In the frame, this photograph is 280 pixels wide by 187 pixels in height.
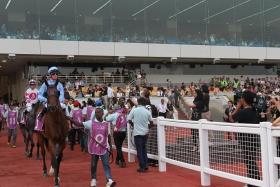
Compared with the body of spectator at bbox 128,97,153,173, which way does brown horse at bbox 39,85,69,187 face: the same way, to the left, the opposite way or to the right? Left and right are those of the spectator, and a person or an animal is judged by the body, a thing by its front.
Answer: the opposite way

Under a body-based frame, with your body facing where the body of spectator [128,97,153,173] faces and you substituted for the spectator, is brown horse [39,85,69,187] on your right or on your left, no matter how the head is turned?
on your left

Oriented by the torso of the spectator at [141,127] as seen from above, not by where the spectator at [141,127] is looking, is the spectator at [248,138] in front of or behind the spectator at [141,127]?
behind

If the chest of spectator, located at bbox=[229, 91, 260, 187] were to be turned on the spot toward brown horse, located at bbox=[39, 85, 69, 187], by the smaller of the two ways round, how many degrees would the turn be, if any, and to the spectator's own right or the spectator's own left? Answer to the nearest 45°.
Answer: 0° — they already face it

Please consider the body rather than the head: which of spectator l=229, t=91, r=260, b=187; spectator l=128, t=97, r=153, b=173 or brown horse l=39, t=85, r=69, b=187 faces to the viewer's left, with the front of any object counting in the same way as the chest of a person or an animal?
spectator l=229, t=91, r=260, b=187

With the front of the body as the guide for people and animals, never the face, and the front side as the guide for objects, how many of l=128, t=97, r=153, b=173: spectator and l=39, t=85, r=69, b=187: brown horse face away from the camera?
1

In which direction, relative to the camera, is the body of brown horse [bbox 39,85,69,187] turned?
toward the camera

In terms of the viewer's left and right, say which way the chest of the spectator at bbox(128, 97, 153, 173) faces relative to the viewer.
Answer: facing away from the viewer

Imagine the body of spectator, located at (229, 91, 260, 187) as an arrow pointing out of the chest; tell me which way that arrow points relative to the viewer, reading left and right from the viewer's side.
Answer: facing to the left of the viewer

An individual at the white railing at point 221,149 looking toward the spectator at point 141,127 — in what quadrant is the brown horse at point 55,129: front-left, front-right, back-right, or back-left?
front-left

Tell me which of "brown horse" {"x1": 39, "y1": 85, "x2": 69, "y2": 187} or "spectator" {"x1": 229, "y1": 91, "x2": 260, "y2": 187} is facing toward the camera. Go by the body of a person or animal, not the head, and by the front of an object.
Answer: the brown horse

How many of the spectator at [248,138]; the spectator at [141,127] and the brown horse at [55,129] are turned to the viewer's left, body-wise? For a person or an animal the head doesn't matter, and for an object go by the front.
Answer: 1

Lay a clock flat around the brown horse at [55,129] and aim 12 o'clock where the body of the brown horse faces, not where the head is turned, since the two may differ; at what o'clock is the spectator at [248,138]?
The spectator is roughly at 10 o'clock from the brown horse.
